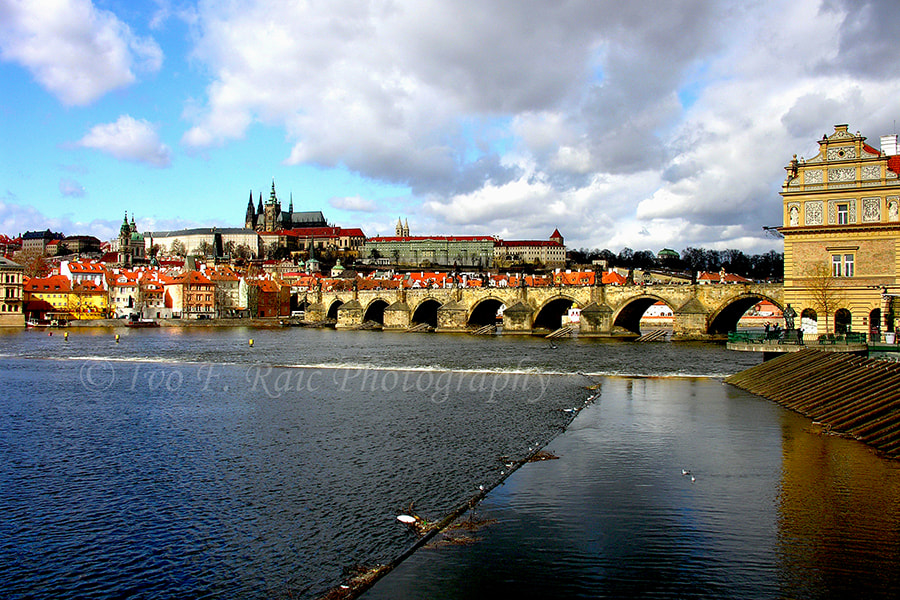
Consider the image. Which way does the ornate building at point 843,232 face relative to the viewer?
toward the camera
